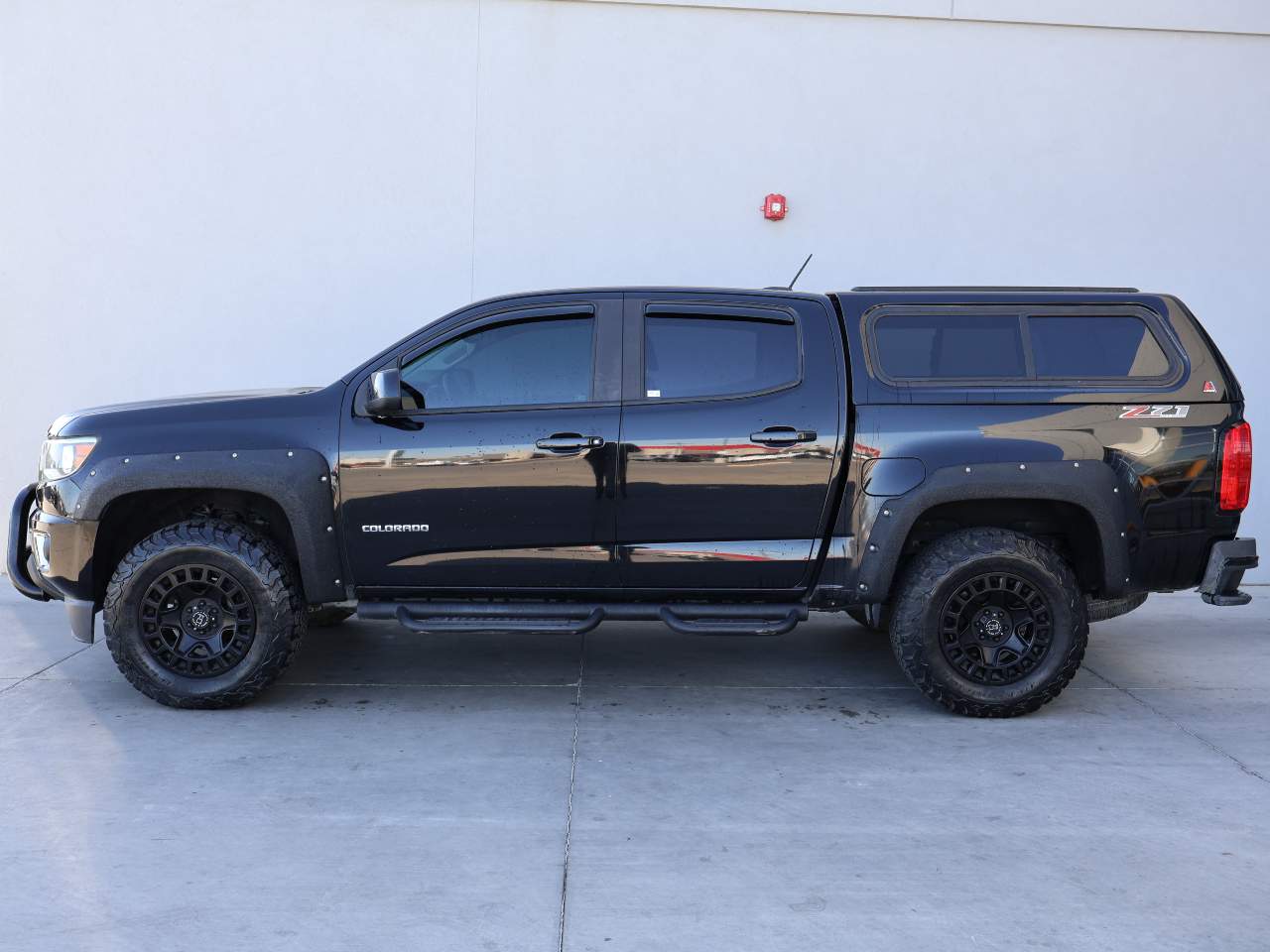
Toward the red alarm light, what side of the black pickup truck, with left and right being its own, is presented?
right

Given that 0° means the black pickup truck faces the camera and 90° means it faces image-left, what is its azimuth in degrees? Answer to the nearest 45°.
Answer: approximately 90°
